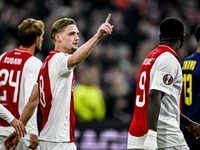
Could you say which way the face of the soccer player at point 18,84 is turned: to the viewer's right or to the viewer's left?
to the viewer's right

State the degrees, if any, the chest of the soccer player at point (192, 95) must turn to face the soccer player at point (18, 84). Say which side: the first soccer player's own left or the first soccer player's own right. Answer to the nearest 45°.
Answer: approximately 135° to the first soccer player's own left

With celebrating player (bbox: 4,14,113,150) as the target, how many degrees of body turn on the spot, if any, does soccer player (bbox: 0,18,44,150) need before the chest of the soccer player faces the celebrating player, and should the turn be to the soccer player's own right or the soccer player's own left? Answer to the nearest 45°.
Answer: approximately 135° to the soccer player's own right

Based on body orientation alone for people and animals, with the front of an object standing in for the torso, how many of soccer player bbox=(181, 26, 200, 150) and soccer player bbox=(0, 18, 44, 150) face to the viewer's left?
0

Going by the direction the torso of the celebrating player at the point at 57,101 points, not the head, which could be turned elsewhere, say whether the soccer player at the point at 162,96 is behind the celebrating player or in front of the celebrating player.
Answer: in front

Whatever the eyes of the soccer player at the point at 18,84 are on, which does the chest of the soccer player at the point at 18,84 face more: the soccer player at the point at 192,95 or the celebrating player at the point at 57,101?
the soccer player

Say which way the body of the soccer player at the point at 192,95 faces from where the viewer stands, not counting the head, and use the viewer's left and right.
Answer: facing away from the viewer and to the right of the viewer

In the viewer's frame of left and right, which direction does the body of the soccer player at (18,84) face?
facing away from the viewer and to the right of the viewer
